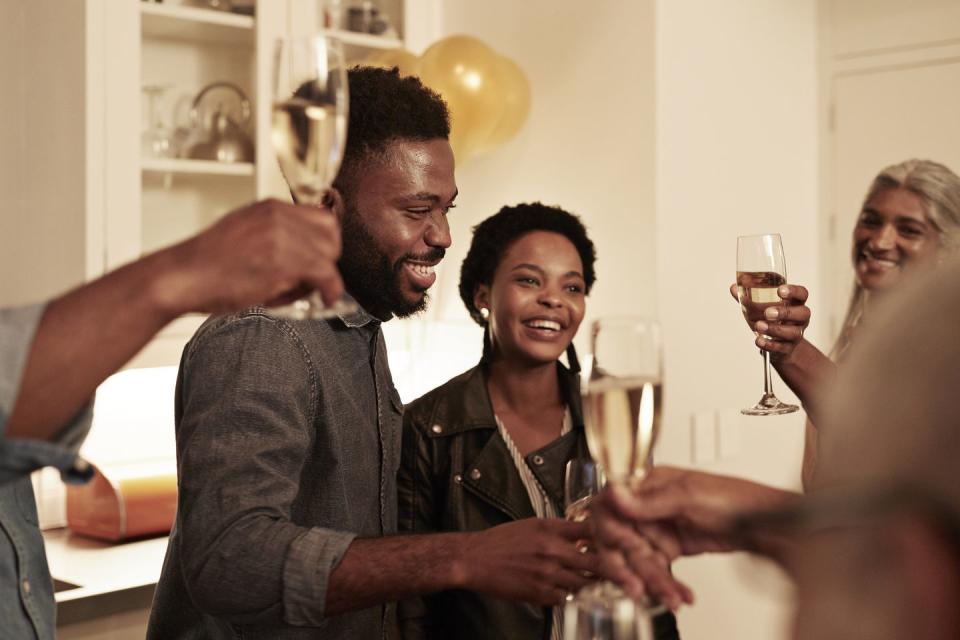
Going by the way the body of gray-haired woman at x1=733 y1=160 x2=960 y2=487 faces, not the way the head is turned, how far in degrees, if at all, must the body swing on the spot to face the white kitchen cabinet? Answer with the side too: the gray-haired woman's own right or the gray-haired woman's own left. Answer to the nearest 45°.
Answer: approximately 45° to the gray-haired woman's own right

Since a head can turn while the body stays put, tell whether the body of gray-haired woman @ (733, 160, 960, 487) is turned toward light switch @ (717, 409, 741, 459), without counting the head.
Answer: no

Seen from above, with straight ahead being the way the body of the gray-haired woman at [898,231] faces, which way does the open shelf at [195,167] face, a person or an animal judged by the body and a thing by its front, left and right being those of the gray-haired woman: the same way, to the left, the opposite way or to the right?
to the left

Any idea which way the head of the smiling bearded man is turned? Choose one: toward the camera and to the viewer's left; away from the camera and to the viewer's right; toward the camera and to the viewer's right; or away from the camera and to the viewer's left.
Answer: toward the camera and to the viewer's right

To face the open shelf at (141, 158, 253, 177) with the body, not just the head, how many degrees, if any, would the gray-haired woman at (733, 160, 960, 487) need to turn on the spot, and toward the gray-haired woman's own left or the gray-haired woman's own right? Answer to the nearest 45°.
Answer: approximately 45° to the gray-haired woman's own right

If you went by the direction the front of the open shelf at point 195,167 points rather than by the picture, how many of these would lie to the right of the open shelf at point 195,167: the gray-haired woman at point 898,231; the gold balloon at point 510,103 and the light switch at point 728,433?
0

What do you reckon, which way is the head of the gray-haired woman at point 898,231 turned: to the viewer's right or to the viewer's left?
to the viewer's left

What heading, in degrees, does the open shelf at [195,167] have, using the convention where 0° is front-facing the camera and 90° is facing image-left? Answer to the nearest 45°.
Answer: approximately 0°

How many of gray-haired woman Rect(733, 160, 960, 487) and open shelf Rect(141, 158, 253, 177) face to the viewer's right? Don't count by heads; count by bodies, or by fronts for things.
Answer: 0

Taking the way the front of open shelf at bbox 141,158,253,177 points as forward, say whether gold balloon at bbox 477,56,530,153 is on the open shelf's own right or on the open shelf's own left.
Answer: on the open shelf's own left

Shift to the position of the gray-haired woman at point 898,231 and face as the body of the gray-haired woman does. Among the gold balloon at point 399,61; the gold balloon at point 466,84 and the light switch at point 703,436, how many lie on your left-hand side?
0

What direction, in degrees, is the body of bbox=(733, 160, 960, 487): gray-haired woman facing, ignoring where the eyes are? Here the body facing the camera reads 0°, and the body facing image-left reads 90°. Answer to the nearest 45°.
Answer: approximately 45°

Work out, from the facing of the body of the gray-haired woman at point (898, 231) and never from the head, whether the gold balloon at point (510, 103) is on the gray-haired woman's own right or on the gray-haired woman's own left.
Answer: on the gray-haired woman's own right
